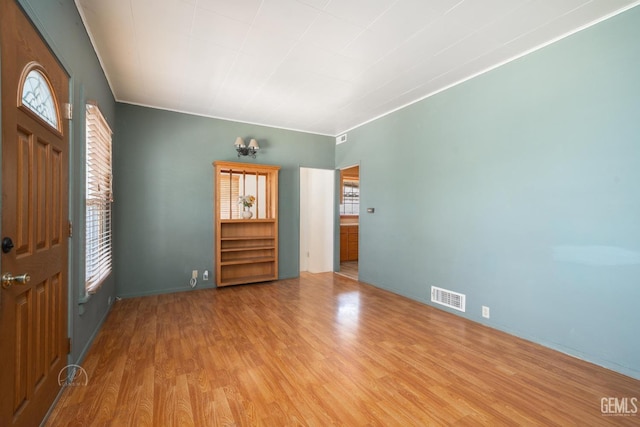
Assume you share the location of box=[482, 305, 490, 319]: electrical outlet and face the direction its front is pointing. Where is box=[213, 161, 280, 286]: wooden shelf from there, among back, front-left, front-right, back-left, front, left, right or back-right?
front-right

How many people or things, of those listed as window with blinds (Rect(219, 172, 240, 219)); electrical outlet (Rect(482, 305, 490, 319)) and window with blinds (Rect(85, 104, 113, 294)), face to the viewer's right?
1

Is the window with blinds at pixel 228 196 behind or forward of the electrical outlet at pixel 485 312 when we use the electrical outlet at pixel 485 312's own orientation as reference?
forward

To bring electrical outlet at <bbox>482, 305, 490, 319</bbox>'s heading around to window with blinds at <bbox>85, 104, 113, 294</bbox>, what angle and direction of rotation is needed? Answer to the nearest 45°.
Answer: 0° — it already faces it

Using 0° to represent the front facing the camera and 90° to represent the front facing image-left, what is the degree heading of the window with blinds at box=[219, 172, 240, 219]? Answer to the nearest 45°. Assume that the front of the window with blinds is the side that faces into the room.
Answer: approximately 0°

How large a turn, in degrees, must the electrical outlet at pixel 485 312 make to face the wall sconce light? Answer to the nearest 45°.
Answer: approximately 45° to its right

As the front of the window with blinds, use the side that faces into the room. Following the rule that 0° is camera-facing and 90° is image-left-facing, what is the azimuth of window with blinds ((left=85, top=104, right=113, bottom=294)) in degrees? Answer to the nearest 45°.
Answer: approximately 270°

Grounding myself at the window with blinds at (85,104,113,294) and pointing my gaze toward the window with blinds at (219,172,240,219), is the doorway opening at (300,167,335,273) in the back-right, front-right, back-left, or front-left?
front-right

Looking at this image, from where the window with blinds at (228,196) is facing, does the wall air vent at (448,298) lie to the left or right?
on its left

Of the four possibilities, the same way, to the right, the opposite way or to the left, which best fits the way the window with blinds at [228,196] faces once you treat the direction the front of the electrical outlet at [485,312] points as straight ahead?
to the left

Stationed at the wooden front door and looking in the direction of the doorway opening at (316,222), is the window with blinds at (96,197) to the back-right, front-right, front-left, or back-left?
front-left

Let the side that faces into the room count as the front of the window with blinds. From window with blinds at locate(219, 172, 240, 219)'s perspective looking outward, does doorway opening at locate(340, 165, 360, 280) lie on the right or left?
on its left

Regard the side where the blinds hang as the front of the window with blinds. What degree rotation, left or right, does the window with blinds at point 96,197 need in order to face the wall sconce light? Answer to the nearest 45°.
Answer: approximately 45° to its left

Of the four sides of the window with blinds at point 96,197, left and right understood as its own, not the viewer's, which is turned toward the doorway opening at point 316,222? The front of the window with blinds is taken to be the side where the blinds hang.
front

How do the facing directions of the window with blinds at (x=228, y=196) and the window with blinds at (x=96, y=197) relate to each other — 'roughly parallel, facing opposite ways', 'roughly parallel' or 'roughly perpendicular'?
roughly perpendicular

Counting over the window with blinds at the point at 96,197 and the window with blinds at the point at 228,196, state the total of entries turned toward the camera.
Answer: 1

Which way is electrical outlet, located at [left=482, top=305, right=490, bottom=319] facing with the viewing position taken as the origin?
facing the viewer and to the left of the viewer
